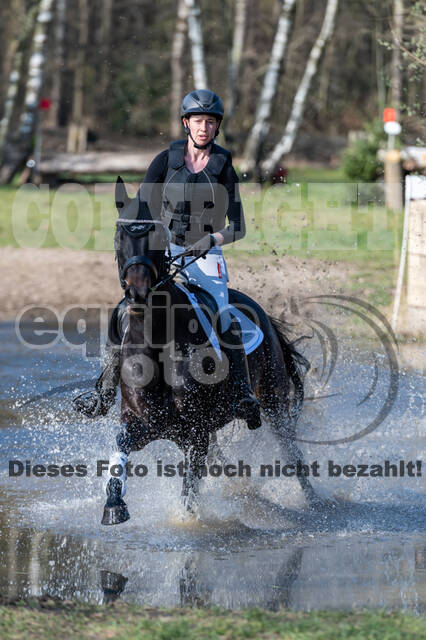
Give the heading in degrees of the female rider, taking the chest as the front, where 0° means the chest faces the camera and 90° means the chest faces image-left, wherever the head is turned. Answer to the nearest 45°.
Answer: approximately 0°

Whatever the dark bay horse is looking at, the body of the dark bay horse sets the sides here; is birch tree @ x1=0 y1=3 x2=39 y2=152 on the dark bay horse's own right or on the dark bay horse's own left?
on the dark bay horse's own right

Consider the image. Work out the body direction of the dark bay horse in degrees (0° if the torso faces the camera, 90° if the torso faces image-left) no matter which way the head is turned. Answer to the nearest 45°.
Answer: approximately 45°

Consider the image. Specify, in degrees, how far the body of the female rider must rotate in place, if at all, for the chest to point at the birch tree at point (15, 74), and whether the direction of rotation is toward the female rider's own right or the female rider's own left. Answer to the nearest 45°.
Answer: approximately 180°
